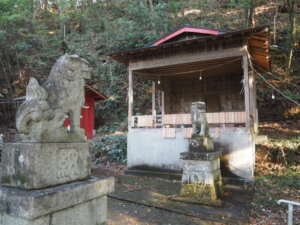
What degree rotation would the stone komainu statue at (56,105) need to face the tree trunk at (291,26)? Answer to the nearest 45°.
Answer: approximately 45° to its left

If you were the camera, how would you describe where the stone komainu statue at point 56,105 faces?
facing to the right of the viewer
